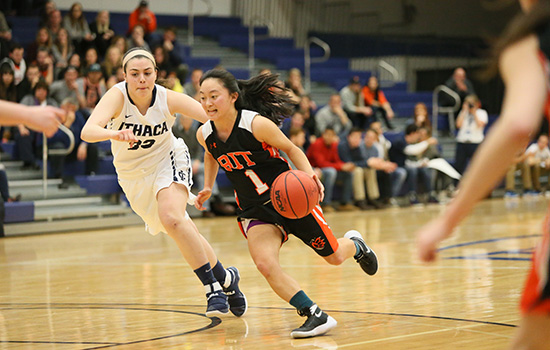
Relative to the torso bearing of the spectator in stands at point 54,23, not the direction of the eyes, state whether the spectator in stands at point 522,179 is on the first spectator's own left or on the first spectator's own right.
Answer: on the first spectator's own left

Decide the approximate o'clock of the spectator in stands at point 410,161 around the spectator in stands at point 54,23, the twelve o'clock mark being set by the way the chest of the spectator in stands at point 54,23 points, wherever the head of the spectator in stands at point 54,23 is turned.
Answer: the spectator in stands at point 410,161 is roughly at 9 o'clock from the spectator in stands at point 54,23.

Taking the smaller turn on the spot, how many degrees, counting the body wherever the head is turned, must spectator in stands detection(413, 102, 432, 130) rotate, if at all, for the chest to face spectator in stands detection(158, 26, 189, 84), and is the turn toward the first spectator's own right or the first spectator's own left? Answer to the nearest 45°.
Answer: approximately 45° to the first spectator's own right

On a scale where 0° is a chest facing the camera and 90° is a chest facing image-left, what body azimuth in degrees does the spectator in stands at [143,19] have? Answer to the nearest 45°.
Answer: approximately 0°

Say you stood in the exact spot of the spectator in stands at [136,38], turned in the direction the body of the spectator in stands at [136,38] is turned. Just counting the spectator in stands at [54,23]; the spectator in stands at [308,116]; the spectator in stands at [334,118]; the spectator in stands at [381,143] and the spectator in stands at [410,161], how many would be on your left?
4

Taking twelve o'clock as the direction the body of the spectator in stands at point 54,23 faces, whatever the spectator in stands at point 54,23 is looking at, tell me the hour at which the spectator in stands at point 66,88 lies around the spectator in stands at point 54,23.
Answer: the spectator in stands at point 66,88 is roughly at 12 o'clock from the spectator in stands at point 54,23.

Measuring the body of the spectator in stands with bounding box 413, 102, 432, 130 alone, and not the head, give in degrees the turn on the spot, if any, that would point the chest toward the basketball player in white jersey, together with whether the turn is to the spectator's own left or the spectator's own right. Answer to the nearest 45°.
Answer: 0° — they already face them
